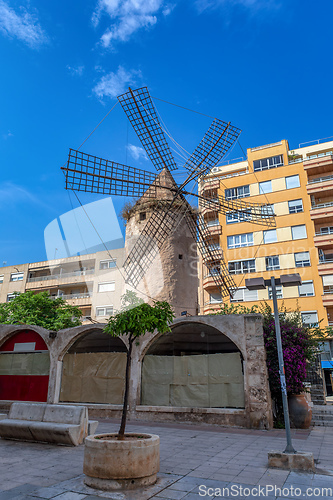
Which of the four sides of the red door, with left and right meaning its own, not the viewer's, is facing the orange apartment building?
back

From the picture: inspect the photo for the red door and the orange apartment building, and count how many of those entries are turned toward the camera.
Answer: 2

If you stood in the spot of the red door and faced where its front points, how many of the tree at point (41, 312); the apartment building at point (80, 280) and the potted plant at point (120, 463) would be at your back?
2

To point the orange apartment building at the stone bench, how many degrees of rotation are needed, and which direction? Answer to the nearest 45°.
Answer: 0° — it already faces it

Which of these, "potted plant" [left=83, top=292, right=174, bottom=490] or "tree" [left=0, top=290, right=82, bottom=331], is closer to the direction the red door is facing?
the potted plant

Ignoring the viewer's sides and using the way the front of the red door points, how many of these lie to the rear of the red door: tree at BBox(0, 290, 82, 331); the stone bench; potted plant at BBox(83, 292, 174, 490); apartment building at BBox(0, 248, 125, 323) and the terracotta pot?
2

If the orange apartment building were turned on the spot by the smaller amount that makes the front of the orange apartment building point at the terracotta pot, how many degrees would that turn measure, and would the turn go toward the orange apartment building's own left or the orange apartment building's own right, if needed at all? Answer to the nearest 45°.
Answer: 0° — it already faces it

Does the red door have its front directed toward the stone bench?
yes

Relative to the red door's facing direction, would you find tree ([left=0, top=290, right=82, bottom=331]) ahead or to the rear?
to the rear

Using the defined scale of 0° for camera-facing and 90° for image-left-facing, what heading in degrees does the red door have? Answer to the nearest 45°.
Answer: approximately 0°

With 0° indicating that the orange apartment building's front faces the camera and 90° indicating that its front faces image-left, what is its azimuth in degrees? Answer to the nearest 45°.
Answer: approximately 0°
